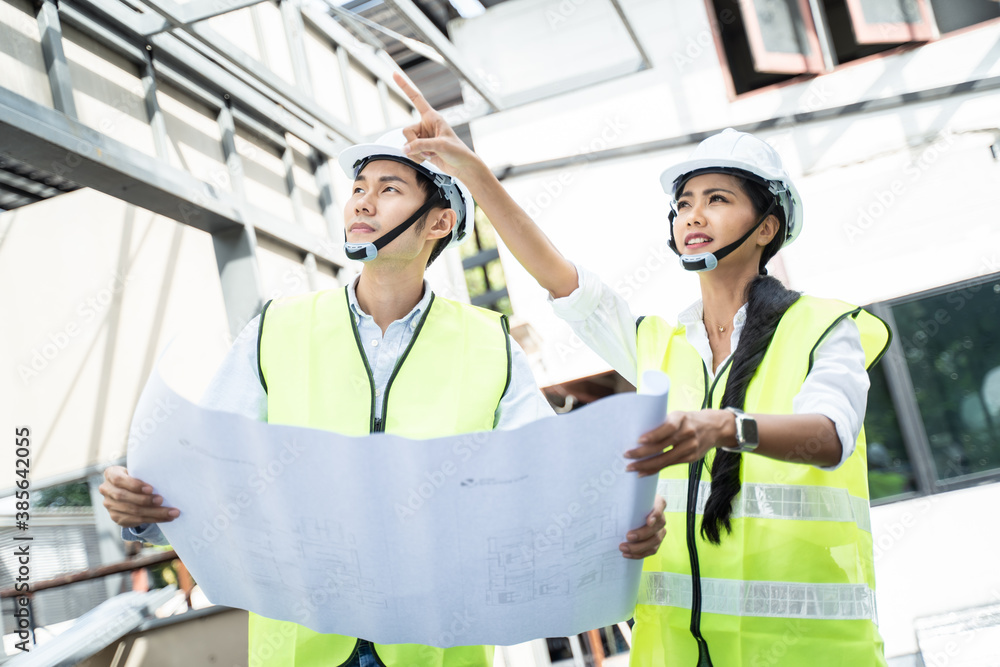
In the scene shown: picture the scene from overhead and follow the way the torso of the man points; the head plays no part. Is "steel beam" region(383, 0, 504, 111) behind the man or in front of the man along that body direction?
behind

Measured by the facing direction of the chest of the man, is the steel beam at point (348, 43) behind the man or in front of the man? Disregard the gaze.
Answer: behind

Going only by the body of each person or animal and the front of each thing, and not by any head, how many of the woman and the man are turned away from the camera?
0

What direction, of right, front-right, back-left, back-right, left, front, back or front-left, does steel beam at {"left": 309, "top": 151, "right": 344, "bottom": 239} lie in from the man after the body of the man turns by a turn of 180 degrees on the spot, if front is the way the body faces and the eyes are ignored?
front

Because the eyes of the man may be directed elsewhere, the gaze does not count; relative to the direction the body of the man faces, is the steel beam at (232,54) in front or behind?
behind

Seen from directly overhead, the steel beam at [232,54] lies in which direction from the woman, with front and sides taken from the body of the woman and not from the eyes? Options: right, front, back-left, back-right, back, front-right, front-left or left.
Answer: right

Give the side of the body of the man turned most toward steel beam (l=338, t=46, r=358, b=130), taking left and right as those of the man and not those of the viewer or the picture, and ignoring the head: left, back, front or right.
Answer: back

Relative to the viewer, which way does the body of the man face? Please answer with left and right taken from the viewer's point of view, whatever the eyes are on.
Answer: facing the viewer

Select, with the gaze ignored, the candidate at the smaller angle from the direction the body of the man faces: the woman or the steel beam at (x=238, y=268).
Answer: the woman

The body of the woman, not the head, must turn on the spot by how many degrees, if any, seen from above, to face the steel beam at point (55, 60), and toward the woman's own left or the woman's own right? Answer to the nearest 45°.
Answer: approximately 90° to the woman's own right

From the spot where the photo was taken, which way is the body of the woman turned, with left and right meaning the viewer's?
facing the viewer and to the left of the viewer

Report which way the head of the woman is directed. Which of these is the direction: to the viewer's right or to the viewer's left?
to the viewer's left

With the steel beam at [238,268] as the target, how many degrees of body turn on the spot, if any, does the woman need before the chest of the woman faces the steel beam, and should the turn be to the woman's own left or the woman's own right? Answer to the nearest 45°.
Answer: approximately 90° to the woman's own right
